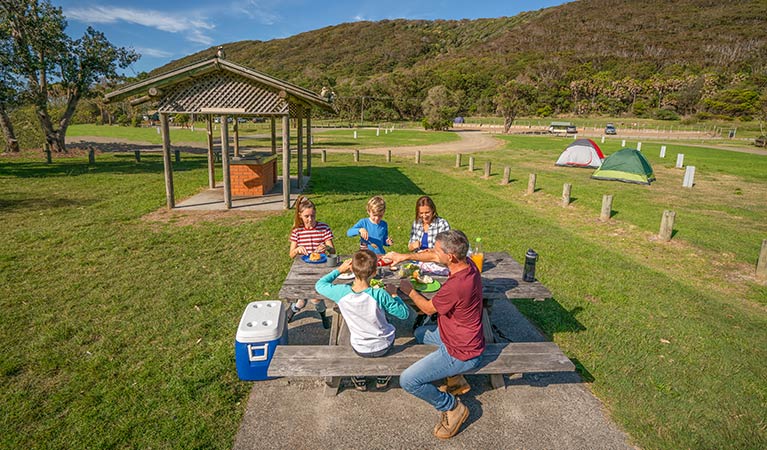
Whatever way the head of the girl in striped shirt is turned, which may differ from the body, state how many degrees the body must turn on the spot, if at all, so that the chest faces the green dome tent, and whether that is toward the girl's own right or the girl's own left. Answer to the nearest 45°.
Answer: approximately 135° to the girl's own left

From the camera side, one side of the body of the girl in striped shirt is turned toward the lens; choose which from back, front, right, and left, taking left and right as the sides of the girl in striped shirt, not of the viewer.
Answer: front

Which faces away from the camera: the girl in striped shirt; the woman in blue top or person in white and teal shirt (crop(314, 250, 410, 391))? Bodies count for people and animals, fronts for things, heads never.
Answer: the person in white and teal shirt

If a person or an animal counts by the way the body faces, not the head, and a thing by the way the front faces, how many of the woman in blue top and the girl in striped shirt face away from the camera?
0

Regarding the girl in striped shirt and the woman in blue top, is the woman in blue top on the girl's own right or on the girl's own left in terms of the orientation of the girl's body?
on the girl's own left

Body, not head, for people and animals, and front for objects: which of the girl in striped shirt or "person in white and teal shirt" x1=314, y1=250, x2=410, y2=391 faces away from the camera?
the person in white and teal shirt

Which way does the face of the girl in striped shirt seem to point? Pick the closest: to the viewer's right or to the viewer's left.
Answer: to the viewer's right

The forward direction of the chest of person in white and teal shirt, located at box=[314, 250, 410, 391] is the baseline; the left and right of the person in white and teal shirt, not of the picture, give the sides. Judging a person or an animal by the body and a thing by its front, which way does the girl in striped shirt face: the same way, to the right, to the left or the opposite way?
the opposite way

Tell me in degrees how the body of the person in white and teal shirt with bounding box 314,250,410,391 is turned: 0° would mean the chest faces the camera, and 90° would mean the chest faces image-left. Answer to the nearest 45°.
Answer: approximately 180°

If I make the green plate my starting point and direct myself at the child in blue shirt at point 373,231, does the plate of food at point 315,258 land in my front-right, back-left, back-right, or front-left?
front-left

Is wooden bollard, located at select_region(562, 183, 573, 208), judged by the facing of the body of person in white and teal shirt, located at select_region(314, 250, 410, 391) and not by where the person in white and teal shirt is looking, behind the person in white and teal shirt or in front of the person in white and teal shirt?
in front

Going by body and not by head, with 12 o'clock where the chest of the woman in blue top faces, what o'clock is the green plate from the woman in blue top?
The green plate is roughly at 12 o'clock from the woman in blue top.

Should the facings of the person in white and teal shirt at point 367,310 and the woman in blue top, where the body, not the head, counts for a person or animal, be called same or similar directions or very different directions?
very different directions

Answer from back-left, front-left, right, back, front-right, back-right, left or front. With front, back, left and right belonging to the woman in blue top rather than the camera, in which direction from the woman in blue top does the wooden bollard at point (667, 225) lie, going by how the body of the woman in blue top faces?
back-left

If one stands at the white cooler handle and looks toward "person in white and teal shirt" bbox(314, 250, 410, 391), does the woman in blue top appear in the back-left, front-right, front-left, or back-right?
front-left

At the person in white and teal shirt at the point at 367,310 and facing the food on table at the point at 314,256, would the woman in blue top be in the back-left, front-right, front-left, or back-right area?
front-right
